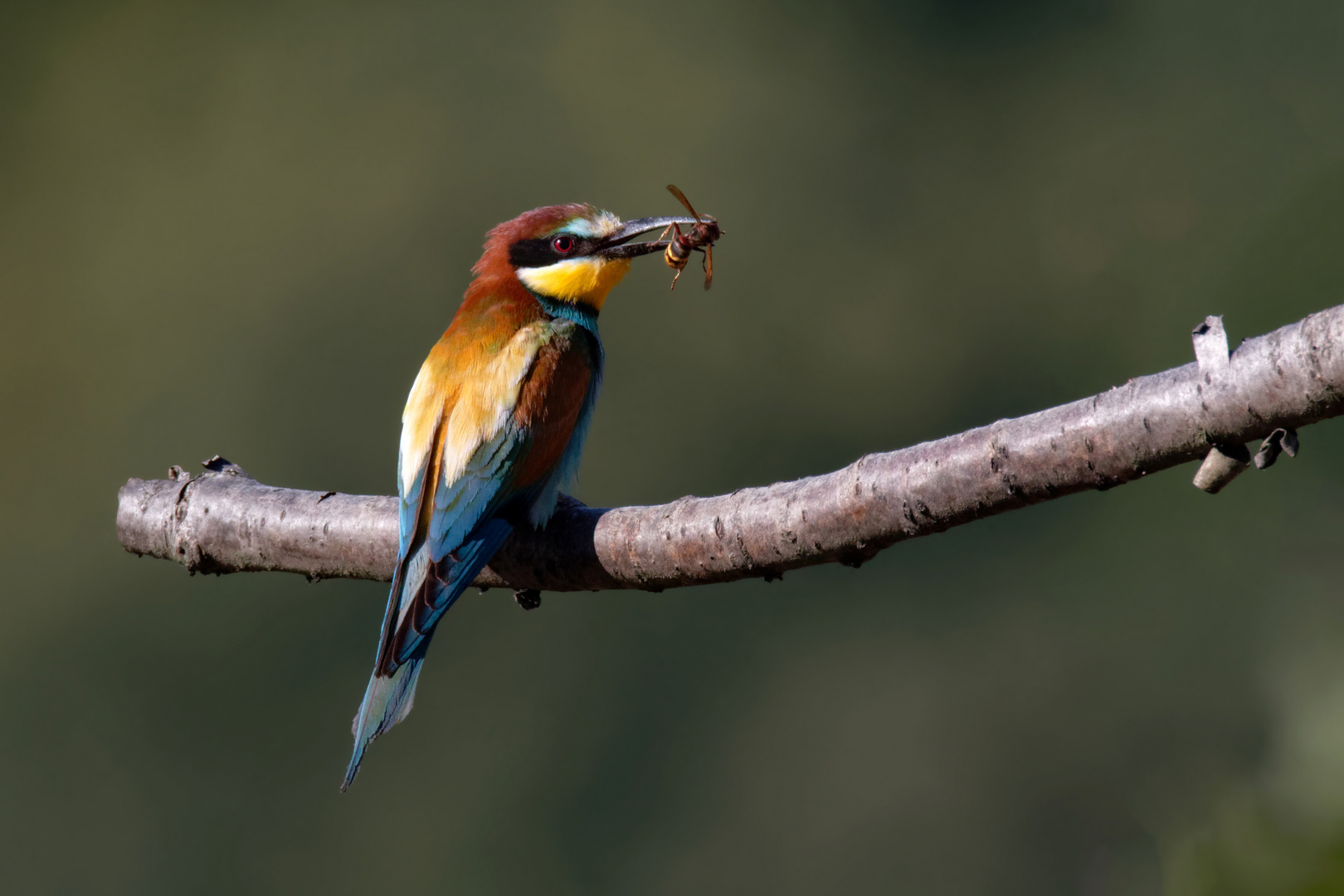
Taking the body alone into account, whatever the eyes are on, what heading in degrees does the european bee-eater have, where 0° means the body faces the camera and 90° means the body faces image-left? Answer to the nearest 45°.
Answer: approximately 225°
